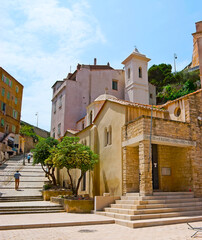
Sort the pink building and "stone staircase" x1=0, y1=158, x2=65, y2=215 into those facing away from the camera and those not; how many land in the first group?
0

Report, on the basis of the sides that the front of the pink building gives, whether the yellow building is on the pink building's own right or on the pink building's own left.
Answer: on the pink building's own left

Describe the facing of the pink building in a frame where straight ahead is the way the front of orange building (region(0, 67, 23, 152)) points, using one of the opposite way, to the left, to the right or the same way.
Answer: to the right

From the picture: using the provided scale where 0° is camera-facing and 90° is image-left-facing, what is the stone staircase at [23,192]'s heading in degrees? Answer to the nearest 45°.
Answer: approximately 0°

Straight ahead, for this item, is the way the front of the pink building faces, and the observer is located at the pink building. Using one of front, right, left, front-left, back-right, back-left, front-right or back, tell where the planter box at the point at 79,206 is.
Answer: front-left

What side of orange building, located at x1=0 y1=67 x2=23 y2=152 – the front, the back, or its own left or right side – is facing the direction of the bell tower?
front

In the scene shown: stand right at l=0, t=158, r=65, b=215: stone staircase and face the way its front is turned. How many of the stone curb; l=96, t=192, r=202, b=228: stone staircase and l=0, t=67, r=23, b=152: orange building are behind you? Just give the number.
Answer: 1

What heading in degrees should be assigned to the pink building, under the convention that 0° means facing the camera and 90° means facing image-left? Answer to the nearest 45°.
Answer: approximately 45°

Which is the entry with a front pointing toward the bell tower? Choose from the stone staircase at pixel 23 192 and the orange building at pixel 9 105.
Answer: the orange building

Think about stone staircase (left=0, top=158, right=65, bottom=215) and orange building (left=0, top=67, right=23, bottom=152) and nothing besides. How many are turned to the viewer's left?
0

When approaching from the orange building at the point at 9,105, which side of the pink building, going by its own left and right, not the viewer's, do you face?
right
